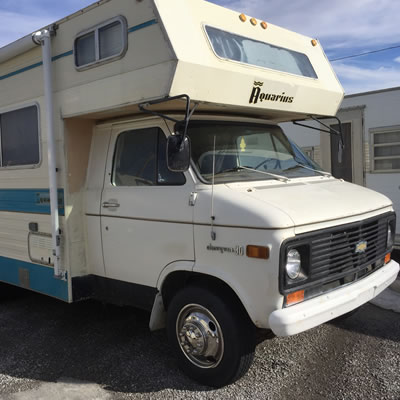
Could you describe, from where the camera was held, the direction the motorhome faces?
facing the viewer and to the right of the viewer

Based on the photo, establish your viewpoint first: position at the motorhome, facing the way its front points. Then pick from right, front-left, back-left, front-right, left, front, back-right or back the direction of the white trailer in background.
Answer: left
